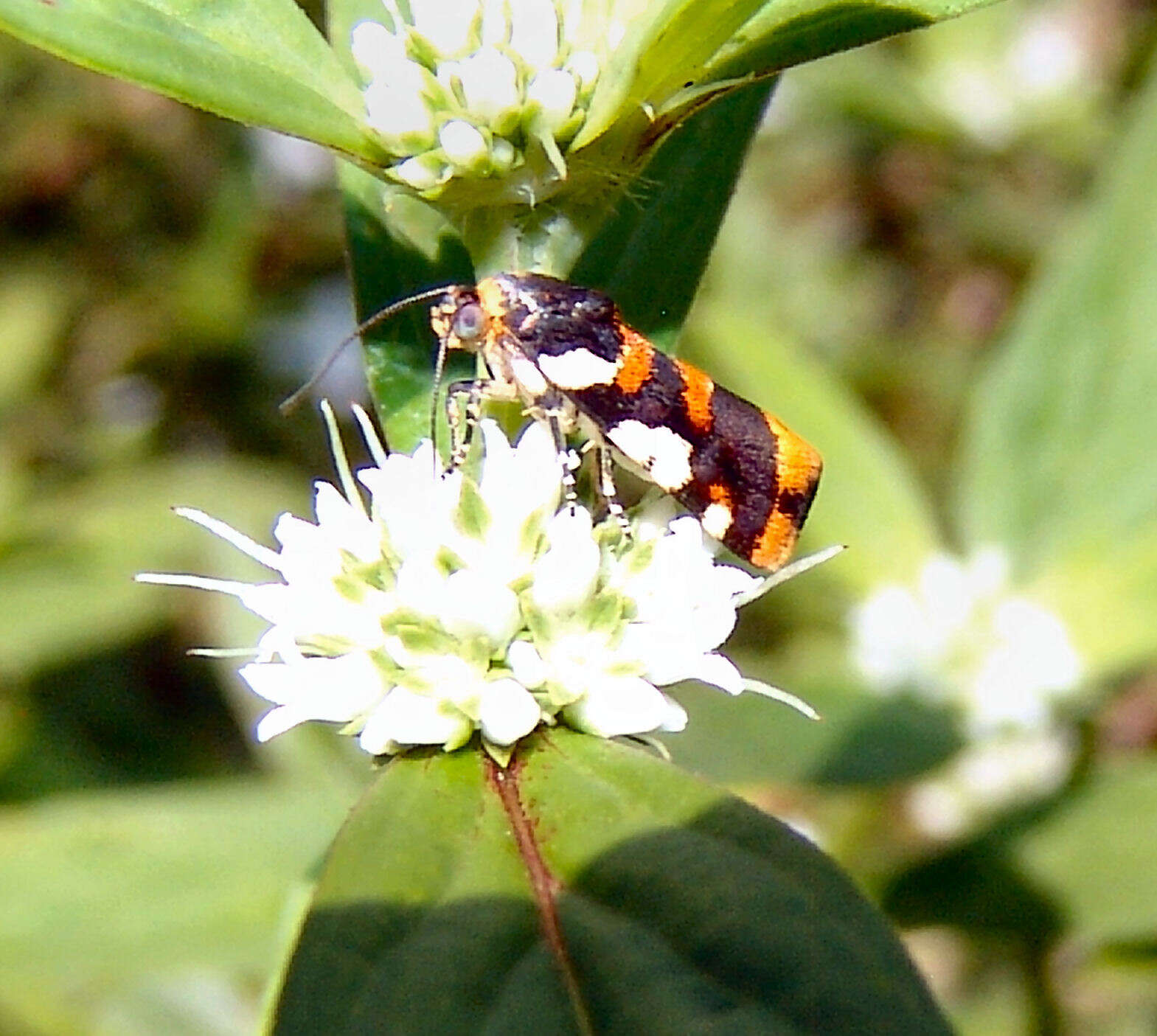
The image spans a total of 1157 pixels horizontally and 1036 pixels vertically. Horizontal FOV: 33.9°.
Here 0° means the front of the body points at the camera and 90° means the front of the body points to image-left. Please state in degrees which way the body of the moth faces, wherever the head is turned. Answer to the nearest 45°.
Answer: approximately 90°

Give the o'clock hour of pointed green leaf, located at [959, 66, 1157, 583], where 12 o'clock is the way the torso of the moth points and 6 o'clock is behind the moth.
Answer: The pointed green leaf is roughly at 4 o'clock from the moth.

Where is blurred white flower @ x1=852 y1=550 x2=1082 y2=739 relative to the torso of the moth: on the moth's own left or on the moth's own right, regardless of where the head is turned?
on the moth's own right

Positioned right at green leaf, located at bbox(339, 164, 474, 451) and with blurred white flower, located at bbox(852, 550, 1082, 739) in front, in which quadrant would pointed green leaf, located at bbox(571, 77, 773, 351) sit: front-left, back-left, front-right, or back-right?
front-right
